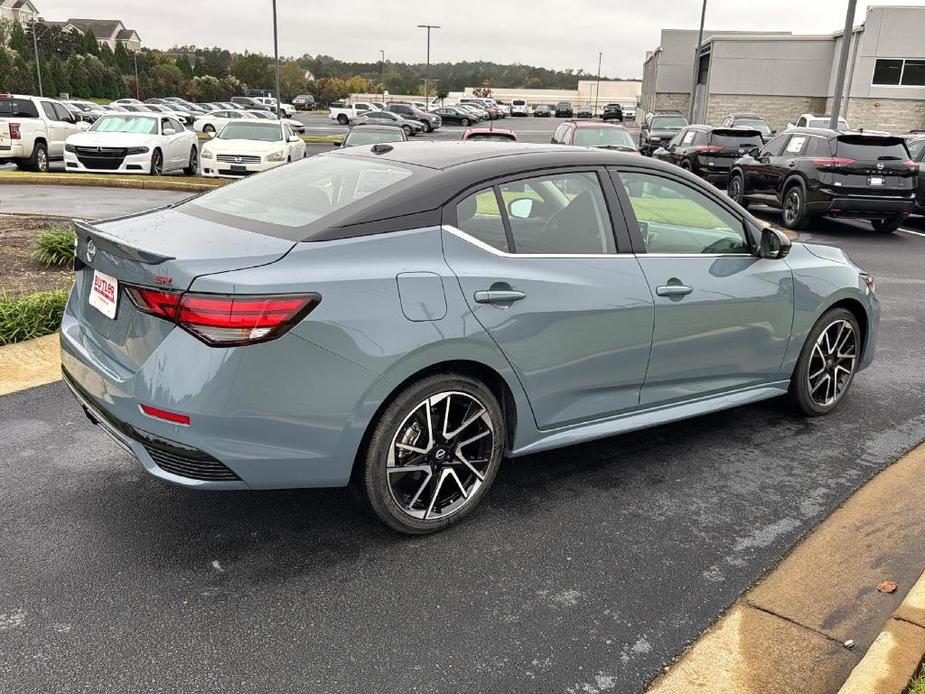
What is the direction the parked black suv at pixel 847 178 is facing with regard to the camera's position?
facing away from the viewer and to the left of the viewer

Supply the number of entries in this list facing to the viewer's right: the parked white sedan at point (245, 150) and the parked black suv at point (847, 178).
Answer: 0

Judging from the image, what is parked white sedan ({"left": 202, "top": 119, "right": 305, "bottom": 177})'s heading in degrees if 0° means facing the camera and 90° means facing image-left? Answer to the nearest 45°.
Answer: approximately 45°

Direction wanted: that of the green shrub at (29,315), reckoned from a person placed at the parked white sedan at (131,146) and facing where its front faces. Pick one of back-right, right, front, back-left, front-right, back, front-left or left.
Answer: front-left

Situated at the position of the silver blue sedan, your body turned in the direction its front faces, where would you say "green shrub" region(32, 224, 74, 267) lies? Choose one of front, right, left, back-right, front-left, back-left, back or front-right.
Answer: left

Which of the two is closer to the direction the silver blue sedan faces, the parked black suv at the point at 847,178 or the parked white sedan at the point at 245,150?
the parked black suv

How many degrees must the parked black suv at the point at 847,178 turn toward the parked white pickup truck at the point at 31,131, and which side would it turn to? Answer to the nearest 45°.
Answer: approximately 45° to its left

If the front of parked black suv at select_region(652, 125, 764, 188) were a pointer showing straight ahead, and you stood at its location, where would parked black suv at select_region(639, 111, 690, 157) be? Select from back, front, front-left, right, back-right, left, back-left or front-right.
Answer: front-right

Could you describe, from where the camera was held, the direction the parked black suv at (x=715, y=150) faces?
facing away from the viewer and to the left of the viewer

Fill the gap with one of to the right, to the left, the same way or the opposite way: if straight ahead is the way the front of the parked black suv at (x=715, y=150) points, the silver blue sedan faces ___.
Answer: to the right

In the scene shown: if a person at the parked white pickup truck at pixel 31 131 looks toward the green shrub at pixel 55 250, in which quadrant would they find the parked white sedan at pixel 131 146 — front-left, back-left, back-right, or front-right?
front-left

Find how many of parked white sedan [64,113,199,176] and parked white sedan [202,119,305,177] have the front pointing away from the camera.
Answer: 0

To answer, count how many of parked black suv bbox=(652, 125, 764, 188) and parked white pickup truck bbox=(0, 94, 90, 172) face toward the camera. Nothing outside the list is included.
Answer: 0

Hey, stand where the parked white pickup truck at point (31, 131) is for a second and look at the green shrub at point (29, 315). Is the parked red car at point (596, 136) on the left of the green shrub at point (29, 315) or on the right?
left

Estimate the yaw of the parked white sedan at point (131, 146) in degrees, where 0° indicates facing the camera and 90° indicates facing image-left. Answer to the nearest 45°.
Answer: approximately 45°

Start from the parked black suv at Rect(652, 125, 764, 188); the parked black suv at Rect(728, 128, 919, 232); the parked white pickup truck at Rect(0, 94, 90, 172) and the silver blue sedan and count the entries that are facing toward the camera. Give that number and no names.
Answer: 0

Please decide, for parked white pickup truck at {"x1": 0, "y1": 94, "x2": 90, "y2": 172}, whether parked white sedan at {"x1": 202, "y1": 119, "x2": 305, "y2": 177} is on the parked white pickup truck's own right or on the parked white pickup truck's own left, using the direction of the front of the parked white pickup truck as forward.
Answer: on the parked white pickup truck's own right

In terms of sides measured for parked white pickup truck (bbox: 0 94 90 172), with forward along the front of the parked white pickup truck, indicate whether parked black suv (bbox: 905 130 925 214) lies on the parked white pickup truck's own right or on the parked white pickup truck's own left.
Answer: on the parked white pickup truck's own right

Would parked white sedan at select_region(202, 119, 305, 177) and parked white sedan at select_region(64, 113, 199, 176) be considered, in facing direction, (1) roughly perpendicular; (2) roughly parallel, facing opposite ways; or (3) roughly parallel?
roughly parallel

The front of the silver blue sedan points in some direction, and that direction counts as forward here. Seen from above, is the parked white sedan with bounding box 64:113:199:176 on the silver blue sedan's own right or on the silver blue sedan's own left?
on the silver blue sedan's own left

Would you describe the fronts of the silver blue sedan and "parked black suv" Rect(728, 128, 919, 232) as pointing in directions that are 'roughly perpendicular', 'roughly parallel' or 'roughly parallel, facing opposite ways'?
roughly perpendicular

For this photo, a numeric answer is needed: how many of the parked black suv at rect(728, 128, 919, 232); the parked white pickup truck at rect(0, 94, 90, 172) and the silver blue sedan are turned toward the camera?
0

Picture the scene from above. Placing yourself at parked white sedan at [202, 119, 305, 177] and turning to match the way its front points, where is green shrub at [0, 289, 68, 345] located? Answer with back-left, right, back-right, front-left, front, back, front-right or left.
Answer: front-left

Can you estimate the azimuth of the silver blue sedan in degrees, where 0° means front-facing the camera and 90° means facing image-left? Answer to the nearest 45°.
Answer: approximately 225°

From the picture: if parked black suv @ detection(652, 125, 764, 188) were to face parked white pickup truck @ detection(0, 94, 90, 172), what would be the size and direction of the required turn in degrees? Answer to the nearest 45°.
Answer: approximately 45° to its left
